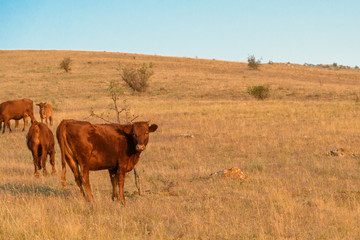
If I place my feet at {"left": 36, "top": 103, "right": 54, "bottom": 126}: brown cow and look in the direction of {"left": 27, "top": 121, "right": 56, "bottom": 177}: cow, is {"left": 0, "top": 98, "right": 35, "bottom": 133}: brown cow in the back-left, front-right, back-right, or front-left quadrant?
front-right

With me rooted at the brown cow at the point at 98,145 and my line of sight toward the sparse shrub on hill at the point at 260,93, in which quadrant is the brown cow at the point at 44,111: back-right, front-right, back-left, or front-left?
front-left

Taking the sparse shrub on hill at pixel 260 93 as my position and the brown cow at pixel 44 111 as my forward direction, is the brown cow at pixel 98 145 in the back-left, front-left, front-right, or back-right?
front-left

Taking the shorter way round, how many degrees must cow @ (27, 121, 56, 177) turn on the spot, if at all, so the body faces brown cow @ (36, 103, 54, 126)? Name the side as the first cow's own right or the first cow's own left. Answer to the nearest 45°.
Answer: approximately 45° to the first cow's own left

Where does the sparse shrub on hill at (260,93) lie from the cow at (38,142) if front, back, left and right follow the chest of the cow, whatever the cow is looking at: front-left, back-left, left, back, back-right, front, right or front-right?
front

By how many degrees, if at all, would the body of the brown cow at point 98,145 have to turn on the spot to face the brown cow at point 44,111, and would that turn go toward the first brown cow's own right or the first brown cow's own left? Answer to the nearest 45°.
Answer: approximately 90° to the first brown cow's own left

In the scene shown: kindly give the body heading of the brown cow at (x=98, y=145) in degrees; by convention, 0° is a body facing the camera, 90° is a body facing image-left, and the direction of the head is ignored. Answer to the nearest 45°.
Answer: approximately 270°
